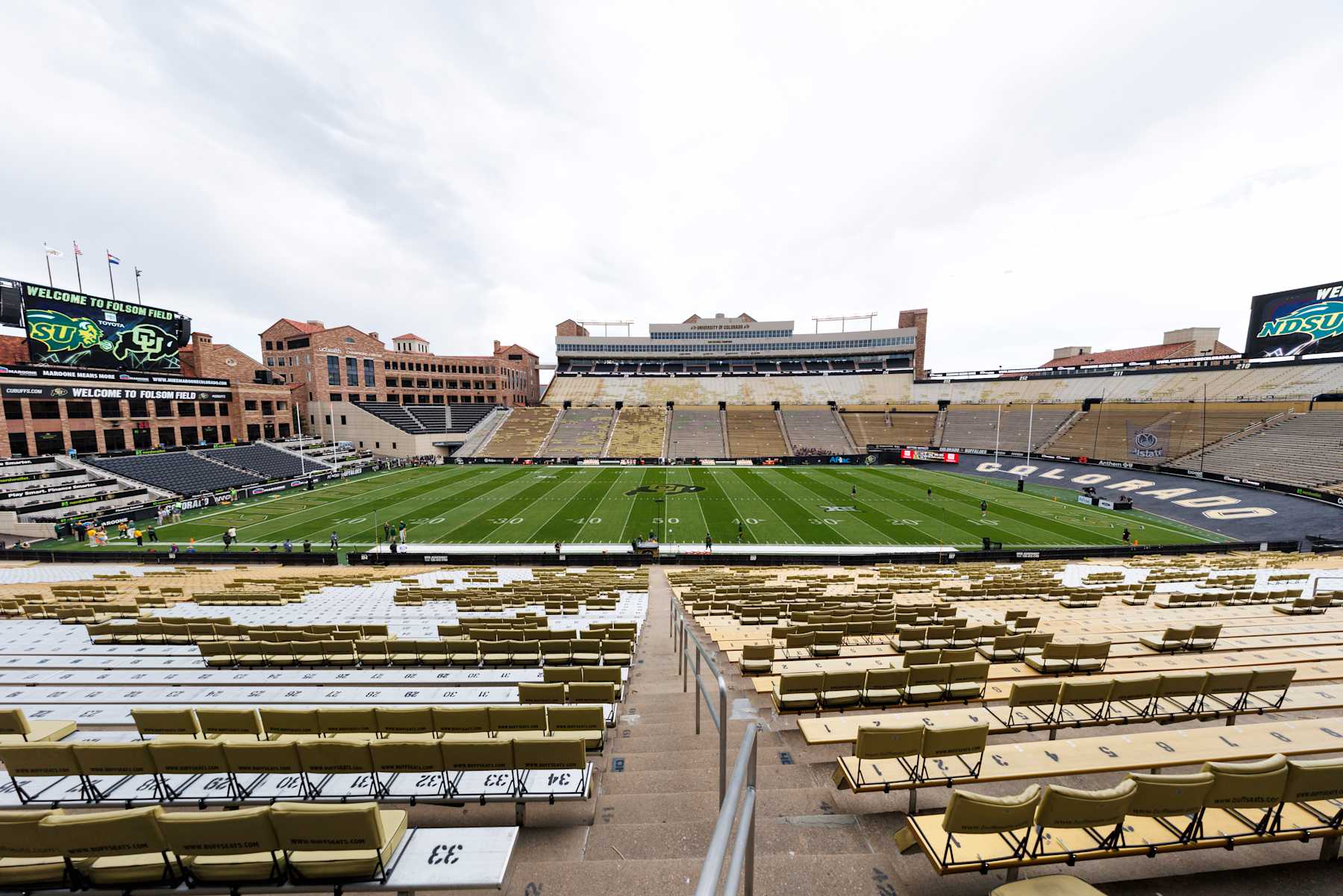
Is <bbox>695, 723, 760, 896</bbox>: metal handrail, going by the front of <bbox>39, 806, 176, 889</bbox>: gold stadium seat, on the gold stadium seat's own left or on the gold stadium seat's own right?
on the gold stadium seat's own right

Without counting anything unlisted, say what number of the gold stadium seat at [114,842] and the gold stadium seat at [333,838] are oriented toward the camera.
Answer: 0

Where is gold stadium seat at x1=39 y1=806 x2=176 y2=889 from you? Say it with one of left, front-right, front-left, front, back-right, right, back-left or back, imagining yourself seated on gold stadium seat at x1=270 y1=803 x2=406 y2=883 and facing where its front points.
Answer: left

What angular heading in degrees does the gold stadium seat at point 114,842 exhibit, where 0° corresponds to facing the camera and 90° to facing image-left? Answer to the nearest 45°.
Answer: approximately 225°

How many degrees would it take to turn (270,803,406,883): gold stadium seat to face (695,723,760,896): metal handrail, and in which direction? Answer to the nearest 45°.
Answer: approximately 90° to its right

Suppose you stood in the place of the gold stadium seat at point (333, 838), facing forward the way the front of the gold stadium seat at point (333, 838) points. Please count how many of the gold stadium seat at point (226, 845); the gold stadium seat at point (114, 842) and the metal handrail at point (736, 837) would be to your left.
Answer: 2

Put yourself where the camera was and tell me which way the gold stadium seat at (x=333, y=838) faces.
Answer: facing away from the viewer and to the right of the viewer

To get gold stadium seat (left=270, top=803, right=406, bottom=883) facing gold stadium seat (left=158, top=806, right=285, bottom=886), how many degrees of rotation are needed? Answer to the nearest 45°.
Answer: approximately 90° to its left

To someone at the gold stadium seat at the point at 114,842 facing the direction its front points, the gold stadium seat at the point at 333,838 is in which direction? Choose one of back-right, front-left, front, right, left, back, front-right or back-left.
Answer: right

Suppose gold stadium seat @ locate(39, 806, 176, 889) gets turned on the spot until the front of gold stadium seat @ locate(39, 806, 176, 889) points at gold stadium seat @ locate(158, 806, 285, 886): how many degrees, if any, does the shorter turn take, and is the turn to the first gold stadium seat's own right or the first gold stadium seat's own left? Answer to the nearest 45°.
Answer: approximately 90° to the first gold stadium seat's own right
